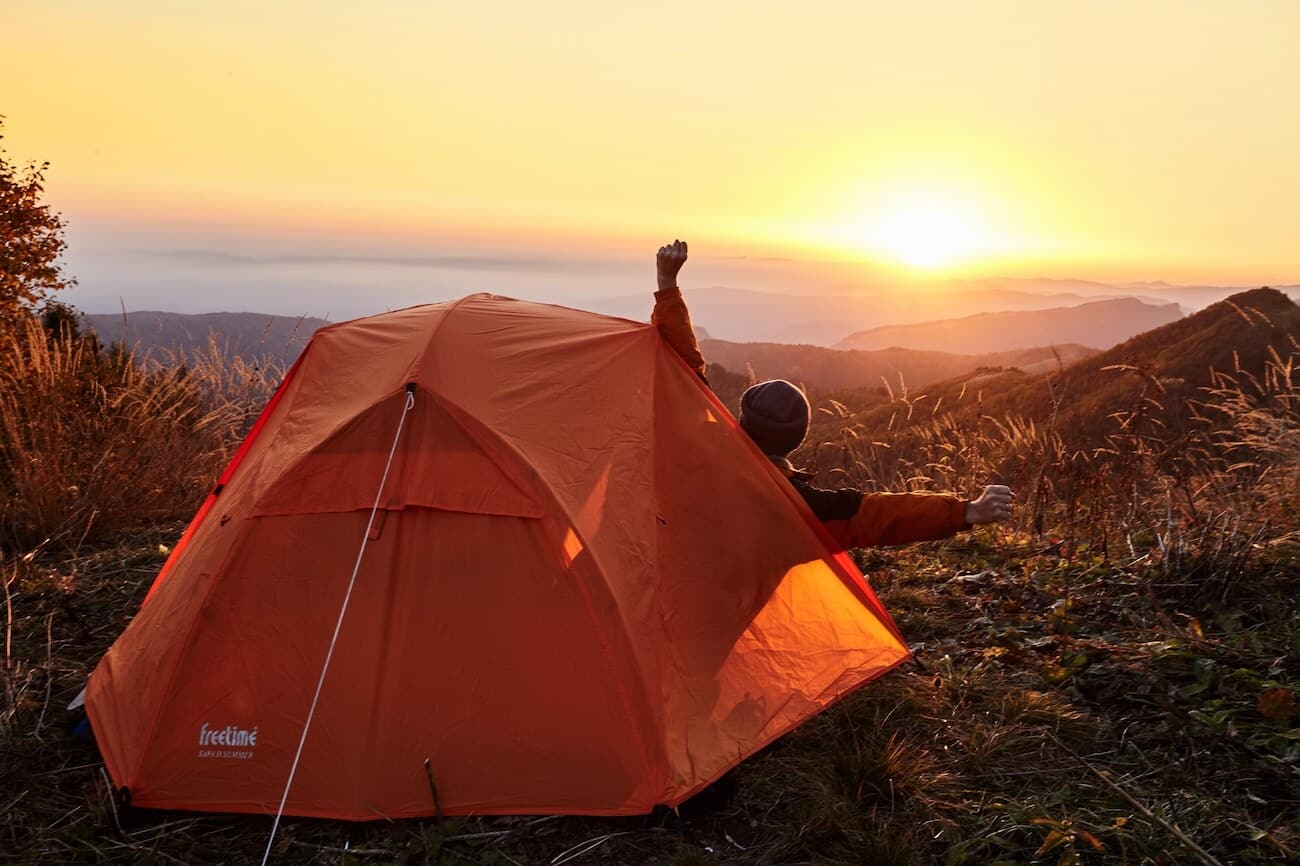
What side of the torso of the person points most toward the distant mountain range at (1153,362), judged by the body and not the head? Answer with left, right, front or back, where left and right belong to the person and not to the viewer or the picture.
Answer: front

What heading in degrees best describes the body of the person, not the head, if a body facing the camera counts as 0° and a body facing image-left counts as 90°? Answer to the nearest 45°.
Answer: approximately 180°
